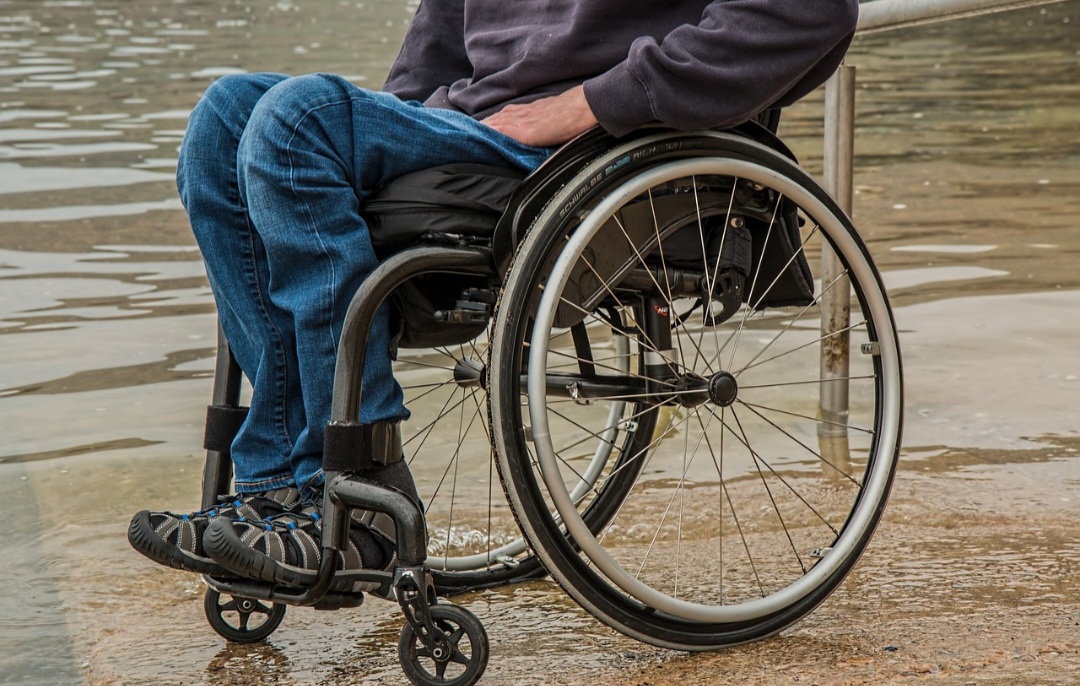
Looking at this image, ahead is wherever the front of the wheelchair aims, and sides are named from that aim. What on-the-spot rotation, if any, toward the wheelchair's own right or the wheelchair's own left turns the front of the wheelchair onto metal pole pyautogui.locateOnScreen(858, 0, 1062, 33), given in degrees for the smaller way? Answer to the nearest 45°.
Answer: approximately 180°

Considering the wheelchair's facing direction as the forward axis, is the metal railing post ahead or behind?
behind

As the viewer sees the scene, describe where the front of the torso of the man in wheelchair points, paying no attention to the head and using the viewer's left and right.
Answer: facing the viewer and to the left of the viewer

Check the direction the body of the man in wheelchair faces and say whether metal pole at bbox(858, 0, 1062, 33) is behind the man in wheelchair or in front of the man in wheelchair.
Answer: behind

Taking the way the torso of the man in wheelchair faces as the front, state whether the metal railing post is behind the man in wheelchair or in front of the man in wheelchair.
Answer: behind

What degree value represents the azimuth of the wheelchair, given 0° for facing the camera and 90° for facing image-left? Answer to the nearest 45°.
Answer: approximately 45°
